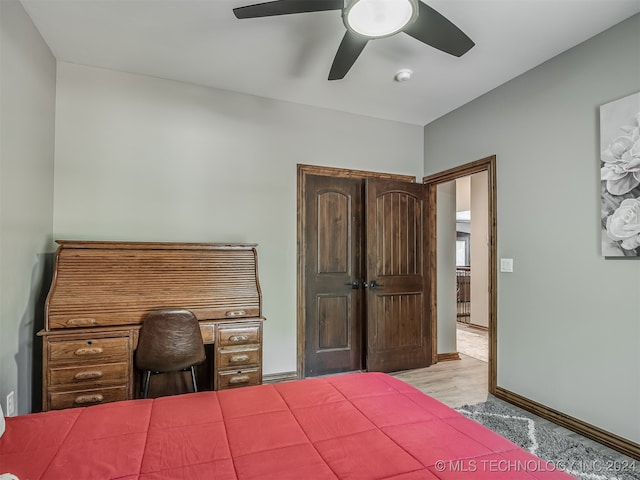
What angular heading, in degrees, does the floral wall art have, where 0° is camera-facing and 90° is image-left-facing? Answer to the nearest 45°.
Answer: approximately 45°

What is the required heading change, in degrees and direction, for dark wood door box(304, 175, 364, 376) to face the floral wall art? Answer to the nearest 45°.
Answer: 0° — it already faces it

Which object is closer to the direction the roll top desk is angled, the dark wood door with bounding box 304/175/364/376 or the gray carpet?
the gray carpet

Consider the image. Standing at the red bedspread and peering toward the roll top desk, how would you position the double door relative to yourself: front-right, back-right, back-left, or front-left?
front-right

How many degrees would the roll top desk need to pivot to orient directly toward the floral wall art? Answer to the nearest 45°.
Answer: approximately 45° to its left

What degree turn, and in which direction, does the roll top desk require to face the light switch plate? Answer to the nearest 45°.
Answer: approximately 90° to its left

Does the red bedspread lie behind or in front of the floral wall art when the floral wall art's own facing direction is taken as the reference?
in front

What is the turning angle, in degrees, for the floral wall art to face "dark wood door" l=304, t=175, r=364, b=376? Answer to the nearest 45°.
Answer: approximately 45° to its right

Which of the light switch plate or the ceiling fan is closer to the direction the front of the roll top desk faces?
the ceiling fan

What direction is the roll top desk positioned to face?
toward the camera

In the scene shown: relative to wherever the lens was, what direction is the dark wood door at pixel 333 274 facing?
facing the viewer and to the right of the viewer

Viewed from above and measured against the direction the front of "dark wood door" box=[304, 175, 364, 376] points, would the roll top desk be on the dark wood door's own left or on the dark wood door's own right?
on the dark wood door's own right
